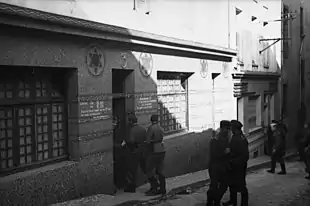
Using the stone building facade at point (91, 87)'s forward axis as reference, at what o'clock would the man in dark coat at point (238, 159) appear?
The man in dark coat is roughly at 11 o'clock from the stone building facade.

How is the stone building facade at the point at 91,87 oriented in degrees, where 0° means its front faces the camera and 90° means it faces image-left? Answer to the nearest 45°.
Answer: approximately 315°
